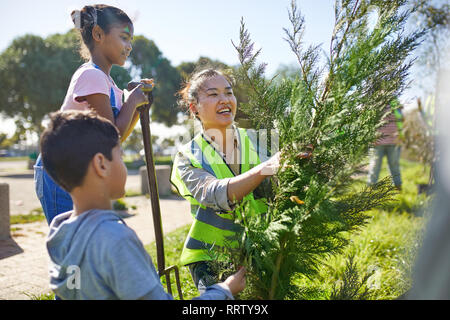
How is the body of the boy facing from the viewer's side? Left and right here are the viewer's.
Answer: facing away from the viewer and to the right of the viewer

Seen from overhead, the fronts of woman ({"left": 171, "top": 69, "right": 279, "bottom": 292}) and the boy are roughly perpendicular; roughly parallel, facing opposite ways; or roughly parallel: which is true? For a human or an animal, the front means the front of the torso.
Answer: roughly perpendicular

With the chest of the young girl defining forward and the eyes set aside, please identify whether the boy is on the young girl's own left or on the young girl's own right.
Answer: on the young girl's own right

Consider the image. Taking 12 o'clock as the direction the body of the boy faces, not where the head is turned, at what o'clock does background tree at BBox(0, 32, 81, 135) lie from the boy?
The background tree is roughly at 10 o'clock from the boy.

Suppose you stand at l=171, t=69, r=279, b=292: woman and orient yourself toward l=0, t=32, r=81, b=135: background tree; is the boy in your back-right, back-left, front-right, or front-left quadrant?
back-left

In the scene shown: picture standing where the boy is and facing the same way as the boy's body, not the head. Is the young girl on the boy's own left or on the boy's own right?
on the boy's own left

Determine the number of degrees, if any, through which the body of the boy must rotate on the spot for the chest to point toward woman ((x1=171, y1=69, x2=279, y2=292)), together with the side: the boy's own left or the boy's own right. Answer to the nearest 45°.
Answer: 0° — they already face them

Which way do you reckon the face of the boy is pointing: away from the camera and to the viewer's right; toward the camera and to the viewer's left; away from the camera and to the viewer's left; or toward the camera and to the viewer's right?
away from the camera and to the viewer's right

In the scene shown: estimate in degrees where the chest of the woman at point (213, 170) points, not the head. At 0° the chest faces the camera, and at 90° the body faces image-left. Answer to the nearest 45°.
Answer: approximately 315°

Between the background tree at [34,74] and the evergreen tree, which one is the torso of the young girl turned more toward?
the evergreen tree

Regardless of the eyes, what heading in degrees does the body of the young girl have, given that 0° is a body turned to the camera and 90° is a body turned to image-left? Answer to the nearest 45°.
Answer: approximately 270°

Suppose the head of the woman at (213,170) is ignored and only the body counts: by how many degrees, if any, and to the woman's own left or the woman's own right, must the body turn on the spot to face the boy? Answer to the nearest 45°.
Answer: approximately 90° to the woman's own right
